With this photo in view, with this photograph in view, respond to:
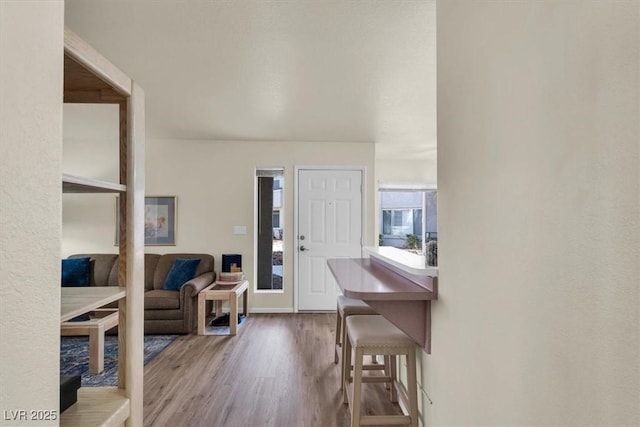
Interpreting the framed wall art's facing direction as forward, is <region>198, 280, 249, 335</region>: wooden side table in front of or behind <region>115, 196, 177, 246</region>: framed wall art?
in front

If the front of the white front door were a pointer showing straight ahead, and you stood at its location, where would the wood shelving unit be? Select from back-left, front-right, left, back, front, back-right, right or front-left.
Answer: front

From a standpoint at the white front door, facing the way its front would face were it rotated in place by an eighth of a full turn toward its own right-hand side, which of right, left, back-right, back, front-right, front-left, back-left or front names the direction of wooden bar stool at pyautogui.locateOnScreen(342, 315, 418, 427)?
front-left

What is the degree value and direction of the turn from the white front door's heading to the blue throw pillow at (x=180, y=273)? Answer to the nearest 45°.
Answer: approximately 90° to its right

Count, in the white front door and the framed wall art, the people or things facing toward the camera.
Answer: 2

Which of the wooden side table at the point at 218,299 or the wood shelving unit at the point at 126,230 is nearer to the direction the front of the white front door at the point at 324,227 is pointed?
the wood shelving unit

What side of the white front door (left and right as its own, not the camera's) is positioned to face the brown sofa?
right

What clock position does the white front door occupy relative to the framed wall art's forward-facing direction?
The white front door is roughly at 10 o'clock from the framed wall art.

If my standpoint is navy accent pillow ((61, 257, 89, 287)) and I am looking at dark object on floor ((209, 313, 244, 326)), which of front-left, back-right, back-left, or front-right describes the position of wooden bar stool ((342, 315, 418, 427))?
front-right

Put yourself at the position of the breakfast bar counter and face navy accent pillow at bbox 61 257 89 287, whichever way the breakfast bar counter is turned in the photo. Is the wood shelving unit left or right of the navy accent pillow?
left

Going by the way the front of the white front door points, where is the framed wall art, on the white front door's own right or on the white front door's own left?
on the white front door's own right

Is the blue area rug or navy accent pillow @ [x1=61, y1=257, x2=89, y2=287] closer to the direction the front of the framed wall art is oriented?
the blue area rug

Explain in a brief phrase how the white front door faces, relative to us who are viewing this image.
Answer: facing the viewer

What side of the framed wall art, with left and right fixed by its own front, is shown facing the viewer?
front
